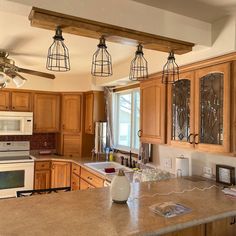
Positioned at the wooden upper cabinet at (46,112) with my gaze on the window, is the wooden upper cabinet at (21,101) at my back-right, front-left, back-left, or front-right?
back-right

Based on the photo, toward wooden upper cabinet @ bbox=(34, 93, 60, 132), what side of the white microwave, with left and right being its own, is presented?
left

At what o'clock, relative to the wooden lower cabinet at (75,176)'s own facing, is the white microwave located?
The white microwave is roughly at 2 o'clock from the wooden lower cabinet.

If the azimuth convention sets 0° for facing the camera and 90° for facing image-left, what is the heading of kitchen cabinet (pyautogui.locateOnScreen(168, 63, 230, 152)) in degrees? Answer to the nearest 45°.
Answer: approximately 45°

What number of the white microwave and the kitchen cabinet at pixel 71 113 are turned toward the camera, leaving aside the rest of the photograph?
2

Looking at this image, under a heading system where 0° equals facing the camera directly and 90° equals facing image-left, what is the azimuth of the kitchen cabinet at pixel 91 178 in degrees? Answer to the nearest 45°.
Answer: approximately 45°
